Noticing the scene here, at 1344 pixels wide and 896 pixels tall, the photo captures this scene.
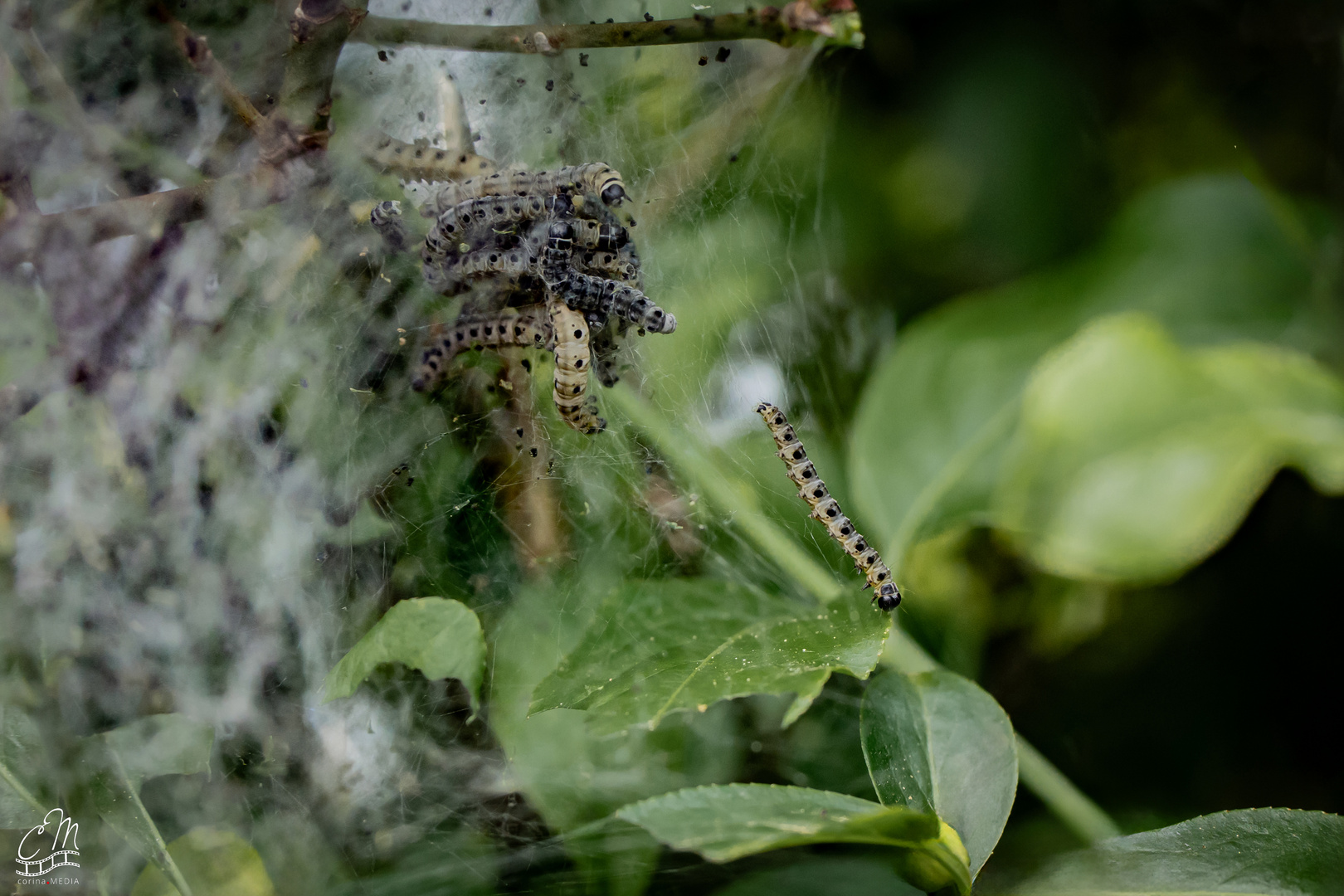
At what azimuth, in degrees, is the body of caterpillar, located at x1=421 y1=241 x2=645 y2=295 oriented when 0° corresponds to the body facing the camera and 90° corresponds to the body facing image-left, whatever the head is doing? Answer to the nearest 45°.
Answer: approximately 270°
